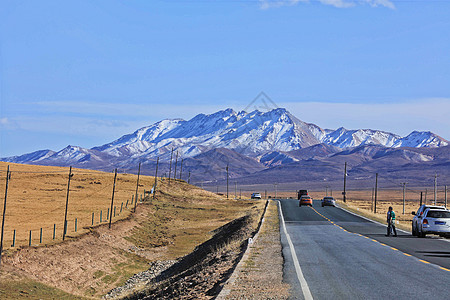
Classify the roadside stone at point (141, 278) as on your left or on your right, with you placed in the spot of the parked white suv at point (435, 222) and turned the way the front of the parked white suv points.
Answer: on your left
